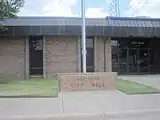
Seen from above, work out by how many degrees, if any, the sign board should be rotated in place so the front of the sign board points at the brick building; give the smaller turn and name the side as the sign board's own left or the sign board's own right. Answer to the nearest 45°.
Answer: approximately 180°

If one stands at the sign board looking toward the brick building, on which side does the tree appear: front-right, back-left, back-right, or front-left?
front-left

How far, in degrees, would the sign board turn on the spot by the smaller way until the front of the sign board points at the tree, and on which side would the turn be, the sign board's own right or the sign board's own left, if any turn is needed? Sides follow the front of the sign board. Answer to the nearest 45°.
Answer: approximately 135° to the sign board's own right

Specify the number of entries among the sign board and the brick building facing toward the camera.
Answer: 2

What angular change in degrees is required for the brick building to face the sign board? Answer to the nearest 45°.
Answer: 0° — it already faces it

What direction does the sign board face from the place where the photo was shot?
facing the viewer

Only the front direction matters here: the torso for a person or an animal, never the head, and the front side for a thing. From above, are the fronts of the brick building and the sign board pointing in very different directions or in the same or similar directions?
same or similar directions

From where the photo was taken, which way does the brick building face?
toward the camera

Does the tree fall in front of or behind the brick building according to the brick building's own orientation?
in front
